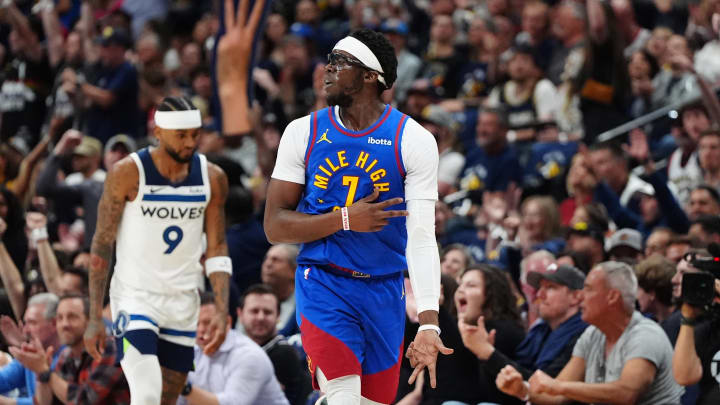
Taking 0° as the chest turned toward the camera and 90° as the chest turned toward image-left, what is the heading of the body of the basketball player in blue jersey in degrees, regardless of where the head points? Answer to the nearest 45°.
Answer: approximately 0°

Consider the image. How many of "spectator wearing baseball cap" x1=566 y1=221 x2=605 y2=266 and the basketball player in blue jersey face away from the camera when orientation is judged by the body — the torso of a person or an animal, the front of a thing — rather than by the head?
0

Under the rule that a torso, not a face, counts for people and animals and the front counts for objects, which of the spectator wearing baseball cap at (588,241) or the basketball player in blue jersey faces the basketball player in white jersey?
the spectator wearing baseball cap

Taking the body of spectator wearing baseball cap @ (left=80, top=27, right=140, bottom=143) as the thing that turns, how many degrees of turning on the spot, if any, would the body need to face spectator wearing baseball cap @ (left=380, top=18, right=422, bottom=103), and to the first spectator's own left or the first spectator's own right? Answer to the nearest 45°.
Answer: approximately 135° to the first spectator's own left

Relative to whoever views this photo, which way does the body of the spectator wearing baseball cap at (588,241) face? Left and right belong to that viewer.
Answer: facing the viewer and to the left of the viewer

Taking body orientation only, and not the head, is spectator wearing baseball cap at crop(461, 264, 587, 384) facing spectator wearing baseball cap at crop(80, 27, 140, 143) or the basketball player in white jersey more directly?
the basketball player in white jersey

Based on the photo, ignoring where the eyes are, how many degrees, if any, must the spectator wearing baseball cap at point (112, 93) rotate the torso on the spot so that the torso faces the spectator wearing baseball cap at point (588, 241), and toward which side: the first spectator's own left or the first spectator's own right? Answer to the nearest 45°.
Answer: approximately 90° to the first spectator's own left

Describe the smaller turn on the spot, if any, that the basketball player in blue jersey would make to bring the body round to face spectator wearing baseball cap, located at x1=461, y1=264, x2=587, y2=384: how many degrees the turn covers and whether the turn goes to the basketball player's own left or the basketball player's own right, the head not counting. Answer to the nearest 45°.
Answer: approximately 135° to the basketball player's own left

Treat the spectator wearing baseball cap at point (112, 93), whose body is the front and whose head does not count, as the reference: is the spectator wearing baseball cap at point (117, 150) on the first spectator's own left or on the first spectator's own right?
on the first spectator's own left

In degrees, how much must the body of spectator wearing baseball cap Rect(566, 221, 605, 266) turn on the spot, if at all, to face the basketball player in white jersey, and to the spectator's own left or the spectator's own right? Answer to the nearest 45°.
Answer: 0° — they already face them

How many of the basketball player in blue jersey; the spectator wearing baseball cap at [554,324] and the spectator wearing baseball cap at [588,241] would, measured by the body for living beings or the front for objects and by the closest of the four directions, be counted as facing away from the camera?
0

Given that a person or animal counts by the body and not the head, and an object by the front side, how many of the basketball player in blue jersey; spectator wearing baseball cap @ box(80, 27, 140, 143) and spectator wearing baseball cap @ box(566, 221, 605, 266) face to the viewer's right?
0
